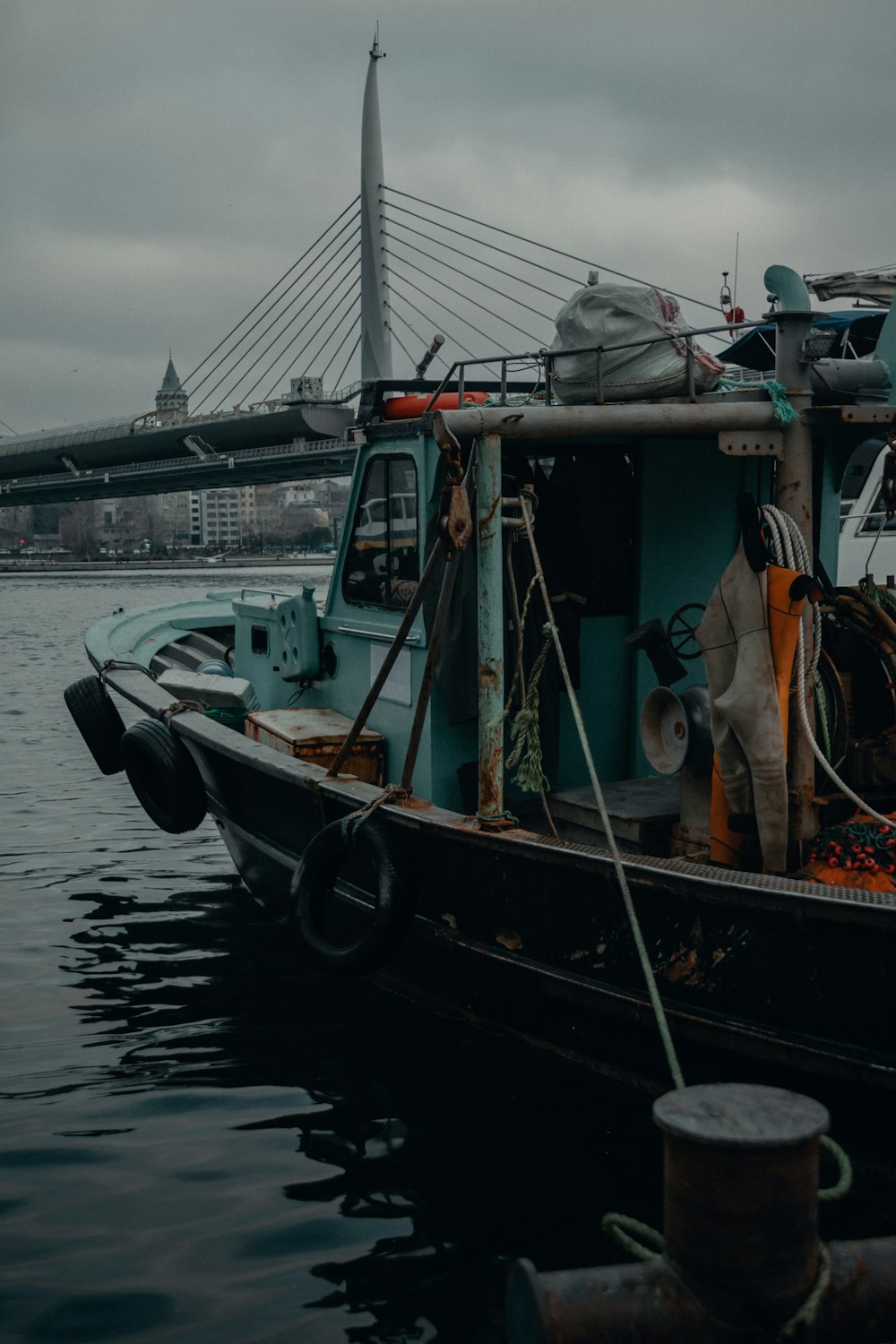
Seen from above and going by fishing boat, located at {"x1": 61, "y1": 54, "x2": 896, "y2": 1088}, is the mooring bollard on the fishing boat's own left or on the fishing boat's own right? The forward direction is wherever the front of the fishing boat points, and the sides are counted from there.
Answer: on the fishing boat's own left

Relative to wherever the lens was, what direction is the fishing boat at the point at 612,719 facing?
facing away from the viewer and to the left of the viewer

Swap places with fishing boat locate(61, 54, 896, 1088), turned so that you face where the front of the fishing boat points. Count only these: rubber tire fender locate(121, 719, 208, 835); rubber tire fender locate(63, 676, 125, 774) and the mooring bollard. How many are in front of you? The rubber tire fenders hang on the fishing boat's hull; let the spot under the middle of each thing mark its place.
2
